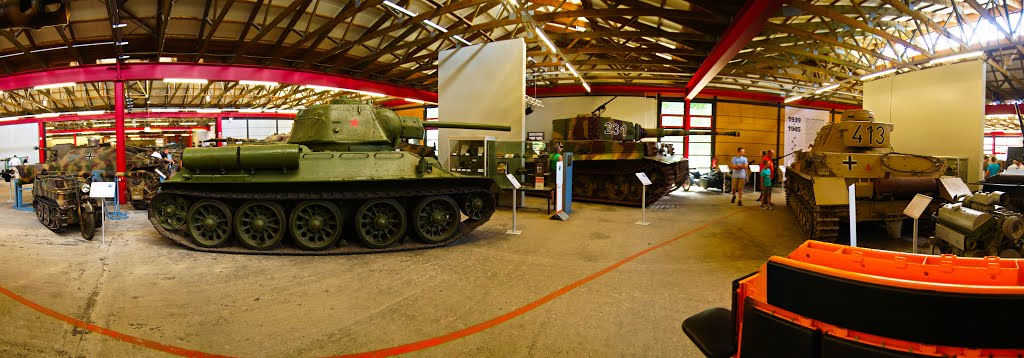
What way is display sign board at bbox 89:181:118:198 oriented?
toward the camera

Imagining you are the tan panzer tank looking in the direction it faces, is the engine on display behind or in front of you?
behind

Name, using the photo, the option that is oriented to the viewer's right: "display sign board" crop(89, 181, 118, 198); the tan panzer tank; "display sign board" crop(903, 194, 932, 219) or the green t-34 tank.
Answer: the green t-34 tank

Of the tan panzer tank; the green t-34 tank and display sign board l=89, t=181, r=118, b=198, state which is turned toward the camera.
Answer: the display sign board

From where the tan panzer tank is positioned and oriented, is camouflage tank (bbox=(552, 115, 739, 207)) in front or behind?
in front

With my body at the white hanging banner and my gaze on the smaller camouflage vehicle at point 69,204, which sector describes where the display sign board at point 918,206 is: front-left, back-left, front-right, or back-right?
front-left

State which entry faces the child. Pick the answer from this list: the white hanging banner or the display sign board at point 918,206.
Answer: the white hanging banner

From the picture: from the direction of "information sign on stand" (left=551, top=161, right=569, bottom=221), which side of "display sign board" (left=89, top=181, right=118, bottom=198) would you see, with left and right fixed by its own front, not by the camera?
left

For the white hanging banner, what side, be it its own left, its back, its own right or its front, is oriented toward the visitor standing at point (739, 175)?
front

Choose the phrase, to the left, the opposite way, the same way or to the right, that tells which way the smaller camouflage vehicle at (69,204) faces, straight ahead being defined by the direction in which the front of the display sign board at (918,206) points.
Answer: the opposite way

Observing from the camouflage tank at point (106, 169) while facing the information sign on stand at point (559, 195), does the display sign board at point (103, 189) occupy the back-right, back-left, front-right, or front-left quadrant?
front-right

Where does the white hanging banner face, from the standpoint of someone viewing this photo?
facing the viewer

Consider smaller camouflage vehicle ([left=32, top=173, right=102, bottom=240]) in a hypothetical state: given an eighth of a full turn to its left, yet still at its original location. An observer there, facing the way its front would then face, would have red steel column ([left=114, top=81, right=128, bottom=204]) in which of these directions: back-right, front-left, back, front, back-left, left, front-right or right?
left

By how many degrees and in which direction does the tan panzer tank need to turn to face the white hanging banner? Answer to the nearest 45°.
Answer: approximately 45° to its right

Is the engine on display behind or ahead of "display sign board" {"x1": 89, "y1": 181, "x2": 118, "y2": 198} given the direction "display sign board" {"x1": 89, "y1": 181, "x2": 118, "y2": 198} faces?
ahead
